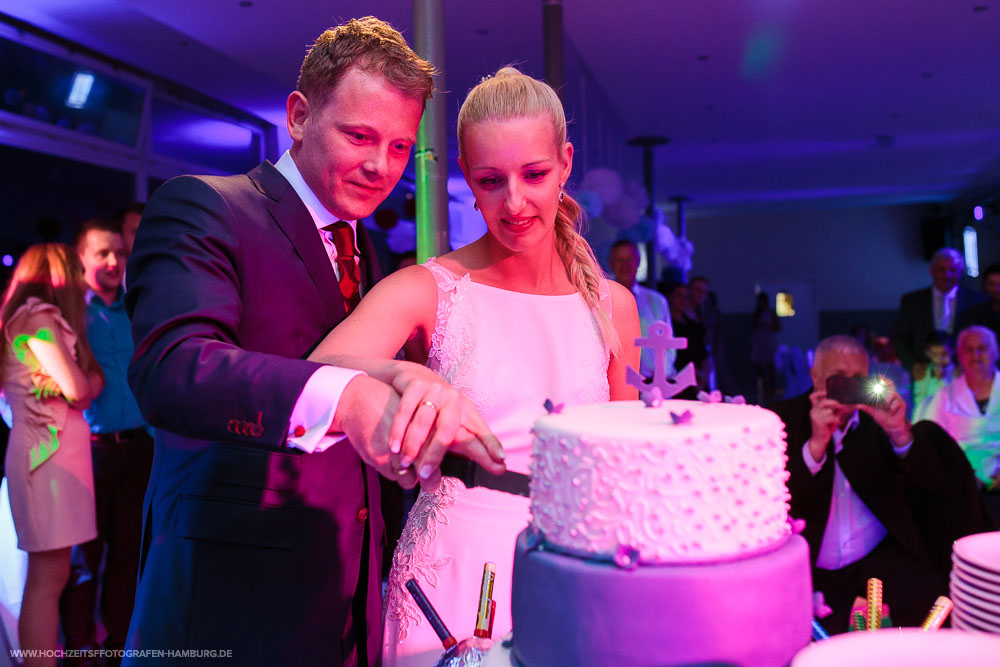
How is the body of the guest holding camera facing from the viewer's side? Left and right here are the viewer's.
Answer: facing the viewer

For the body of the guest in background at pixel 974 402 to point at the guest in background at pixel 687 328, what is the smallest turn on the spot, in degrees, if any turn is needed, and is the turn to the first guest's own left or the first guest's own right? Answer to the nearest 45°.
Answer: approximately 135° to the first guest's own right

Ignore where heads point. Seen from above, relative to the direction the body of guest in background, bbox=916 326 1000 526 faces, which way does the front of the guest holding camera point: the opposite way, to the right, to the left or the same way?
the same way

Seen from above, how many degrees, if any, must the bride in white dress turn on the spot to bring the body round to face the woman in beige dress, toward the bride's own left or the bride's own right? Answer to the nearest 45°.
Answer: approximately 135° to the bride's own right

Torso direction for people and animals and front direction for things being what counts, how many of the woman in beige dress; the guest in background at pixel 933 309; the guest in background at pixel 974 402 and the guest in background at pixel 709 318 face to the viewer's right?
1

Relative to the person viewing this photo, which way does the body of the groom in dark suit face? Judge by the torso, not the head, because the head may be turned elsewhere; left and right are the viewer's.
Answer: facing the viewer and to the right of the viewer

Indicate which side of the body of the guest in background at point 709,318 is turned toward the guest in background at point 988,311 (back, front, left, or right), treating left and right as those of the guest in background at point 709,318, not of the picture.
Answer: left

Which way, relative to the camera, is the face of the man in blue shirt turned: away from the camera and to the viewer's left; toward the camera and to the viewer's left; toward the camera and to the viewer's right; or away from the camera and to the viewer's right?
toward the camera and to the viewer's right

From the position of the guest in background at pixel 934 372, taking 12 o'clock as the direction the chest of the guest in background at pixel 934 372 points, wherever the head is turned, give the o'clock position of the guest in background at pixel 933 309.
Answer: the guest in background at pixel 933 309 is roughly at 6 o'clock from the guest in background at pixel 934 372.

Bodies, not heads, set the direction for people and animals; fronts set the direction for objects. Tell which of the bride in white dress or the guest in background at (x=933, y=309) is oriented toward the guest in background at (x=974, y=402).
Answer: the guest in background at (x=933, y=309)

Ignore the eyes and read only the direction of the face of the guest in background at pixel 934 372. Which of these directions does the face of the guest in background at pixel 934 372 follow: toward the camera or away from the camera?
toward the camera

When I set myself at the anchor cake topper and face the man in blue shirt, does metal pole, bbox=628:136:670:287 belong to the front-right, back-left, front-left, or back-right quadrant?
front-right

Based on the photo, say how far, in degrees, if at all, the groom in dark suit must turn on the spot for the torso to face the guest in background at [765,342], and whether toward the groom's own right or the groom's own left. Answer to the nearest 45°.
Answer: approximately 90° to the groom's own left

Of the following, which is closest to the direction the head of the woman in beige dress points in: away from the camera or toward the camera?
away from the camera

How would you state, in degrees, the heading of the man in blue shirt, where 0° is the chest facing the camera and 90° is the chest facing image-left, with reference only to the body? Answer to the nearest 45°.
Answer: approximately 315°

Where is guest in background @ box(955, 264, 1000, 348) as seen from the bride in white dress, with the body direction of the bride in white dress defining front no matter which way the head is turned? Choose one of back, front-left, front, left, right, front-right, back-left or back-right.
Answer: back-left
